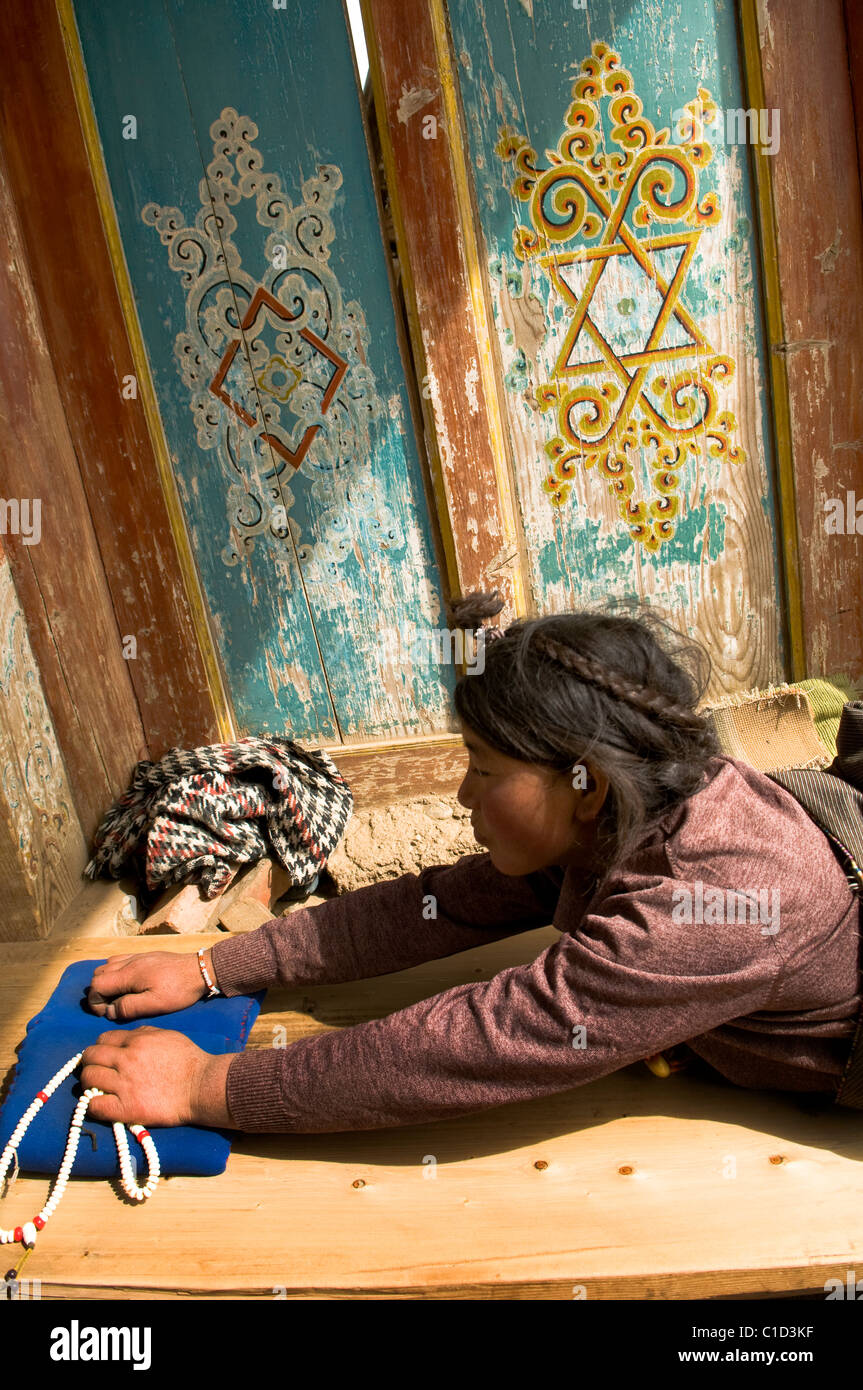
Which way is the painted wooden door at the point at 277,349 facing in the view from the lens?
facing the viewer

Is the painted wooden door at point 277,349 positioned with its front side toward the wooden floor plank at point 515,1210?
yes

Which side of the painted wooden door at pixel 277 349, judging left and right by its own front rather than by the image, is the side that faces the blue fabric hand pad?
front

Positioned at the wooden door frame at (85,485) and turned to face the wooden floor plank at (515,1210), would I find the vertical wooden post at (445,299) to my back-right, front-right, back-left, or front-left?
front-left

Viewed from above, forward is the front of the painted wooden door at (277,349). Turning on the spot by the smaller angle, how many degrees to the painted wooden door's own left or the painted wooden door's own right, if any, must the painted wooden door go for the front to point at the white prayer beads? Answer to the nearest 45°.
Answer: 0° — it already faces it

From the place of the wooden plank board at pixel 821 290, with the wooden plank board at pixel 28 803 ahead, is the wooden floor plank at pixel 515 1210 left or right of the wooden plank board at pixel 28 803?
left

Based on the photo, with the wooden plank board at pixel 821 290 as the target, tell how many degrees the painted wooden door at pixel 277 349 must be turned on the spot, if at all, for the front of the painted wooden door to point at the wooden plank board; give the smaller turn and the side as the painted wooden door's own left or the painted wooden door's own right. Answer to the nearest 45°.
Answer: approximately 90° to the painted wooden door's own left

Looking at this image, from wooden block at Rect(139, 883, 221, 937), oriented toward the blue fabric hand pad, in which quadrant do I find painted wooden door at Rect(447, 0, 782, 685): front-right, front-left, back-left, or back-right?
back-left
